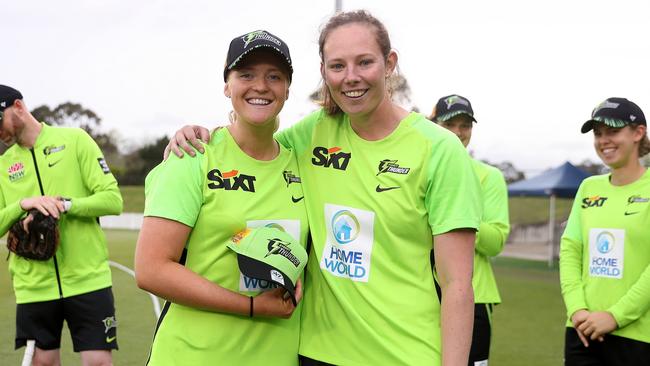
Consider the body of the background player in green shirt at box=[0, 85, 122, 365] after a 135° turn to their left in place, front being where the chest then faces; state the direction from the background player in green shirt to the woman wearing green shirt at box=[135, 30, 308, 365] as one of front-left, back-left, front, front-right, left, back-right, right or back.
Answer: right

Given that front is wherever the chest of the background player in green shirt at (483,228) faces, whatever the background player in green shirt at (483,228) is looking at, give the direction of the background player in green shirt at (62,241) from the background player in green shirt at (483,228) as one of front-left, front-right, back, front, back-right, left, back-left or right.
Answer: front-right

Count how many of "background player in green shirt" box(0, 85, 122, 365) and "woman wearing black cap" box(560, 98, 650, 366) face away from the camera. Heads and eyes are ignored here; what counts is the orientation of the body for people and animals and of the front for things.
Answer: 0

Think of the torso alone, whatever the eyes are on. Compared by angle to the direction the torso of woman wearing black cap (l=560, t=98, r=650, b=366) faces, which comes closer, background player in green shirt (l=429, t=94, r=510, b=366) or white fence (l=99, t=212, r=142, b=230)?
the background player in green shirt

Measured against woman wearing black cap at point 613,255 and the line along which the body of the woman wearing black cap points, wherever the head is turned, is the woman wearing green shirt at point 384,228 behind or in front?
in front

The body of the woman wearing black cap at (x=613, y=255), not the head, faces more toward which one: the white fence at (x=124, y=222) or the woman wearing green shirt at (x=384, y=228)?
the woman wearing green shirt

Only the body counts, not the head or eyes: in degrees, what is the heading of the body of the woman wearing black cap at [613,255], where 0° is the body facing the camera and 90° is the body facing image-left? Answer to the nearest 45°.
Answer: approximately 45°

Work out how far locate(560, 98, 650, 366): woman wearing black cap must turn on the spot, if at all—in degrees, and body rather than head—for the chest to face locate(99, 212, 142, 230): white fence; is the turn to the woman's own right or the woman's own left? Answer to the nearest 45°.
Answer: approximately 90° to the woman's own right

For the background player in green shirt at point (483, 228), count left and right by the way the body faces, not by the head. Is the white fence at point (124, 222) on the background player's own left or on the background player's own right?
on the background player's own right

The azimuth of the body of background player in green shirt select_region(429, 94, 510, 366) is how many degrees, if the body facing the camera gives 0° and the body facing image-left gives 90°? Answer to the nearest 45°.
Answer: approximately 45°
